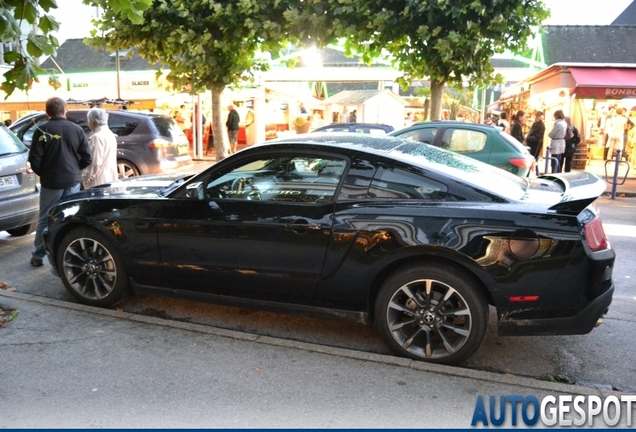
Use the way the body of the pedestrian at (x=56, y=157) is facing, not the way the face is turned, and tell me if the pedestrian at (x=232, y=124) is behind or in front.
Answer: in front

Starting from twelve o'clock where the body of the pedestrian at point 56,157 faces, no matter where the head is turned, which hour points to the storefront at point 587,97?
The storefront is roughly at 2 o'clock from the pedestrian.

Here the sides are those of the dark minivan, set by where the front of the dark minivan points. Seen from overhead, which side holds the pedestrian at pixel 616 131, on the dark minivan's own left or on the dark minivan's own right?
on the dark minivan's own right

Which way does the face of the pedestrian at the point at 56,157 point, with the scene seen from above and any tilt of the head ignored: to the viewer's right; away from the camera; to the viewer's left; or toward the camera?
away from the camera

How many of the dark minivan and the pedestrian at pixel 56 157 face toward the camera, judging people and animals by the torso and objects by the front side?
0

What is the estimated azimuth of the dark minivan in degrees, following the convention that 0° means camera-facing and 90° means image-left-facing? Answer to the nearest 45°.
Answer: approximately 135°

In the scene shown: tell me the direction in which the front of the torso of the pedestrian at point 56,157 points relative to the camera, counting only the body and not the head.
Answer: away from the camera

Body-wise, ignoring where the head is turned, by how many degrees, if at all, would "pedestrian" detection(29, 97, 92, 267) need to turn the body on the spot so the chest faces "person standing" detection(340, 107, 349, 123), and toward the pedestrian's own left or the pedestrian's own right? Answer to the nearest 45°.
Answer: approximately 45° to the pedestrian's own right

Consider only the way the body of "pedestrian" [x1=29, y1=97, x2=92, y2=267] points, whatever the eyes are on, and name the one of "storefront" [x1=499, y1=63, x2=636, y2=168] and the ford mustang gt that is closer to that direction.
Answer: the storefront

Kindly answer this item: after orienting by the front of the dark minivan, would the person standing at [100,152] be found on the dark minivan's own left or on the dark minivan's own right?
on the dark minivan's own left
